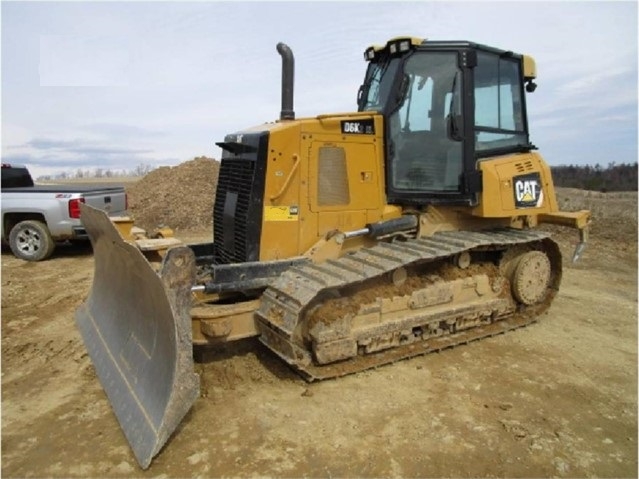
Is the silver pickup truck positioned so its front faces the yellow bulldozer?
no

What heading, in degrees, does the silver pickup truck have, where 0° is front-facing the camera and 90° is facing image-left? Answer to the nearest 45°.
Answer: approximately 135°

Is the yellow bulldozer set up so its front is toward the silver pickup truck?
no

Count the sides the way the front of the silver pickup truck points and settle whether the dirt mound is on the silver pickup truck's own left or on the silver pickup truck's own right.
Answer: on the silver pickup truck's own right

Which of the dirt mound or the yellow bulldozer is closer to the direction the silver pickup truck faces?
the dirt mound

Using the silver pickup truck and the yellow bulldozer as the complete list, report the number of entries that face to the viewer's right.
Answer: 0

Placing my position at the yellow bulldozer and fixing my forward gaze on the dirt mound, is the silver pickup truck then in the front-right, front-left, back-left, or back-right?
front-left

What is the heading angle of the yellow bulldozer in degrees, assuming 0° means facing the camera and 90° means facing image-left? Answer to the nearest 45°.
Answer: approximately 45°

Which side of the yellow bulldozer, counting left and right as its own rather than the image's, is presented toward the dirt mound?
right
